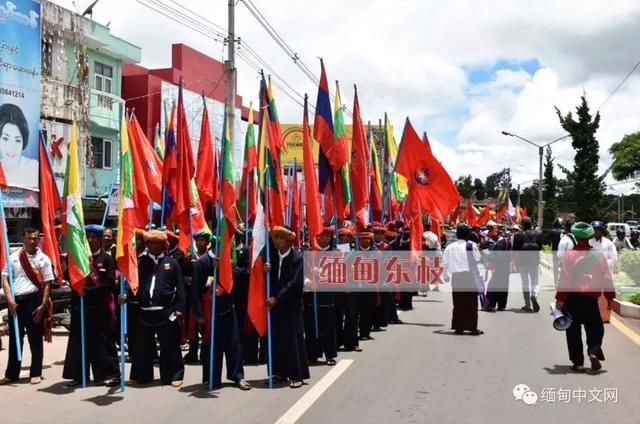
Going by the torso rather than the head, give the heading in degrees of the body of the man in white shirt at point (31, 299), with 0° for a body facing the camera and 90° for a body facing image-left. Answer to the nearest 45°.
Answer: approximately 0°

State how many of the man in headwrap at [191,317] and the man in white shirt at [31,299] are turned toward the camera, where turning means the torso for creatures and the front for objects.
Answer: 2

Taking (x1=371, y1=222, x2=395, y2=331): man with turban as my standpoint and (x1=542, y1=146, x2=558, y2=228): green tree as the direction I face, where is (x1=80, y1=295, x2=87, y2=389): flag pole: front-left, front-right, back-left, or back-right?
back-left

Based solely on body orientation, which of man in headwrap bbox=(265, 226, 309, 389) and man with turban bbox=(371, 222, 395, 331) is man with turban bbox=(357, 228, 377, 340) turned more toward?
the man in headwrap

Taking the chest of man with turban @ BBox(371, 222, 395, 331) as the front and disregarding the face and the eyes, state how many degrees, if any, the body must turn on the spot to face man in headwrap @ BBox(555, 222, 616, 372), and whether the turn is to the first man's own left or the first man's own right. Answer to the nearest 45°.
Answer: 0° — they already face them

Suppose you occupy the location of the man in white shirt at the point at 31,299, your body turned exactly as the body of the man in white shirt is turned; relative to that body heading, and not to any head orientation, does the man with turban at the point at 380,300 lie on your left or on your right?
on your left

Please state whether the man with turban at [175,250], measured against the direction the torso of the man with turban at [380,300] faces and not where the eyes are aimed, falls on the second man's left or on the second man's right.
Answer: on the second man's right

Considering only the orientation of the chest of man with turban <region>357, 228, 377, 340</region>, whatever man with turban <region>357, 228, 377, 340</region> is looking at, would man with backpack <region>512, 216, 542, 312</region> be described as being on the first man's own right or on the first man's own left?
on the first man's own left
